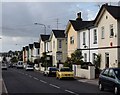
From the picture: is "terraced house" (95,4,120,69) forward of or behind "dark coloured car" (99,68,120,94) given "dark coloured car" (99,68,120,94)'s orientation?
behind

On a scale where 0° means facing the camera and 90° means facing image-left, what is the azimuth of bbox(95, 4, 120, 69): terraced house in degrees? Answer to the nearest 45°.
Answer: approximately 45°

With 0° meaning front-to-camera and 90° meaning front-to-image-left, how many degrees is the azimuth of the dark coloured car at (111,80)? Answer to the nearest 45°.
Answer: approximately 315°

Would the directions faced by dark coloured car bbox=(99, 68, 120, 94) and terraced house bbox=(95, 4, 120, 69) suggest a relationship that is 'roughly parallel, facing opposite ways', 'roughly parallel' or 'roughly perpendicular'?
roughly perpendicular
